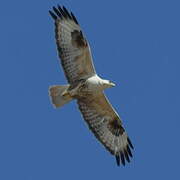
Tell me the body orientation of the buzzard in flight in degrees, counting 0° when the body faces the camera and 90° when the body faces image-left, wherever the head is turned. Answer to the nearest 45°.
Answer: approximately 270°
